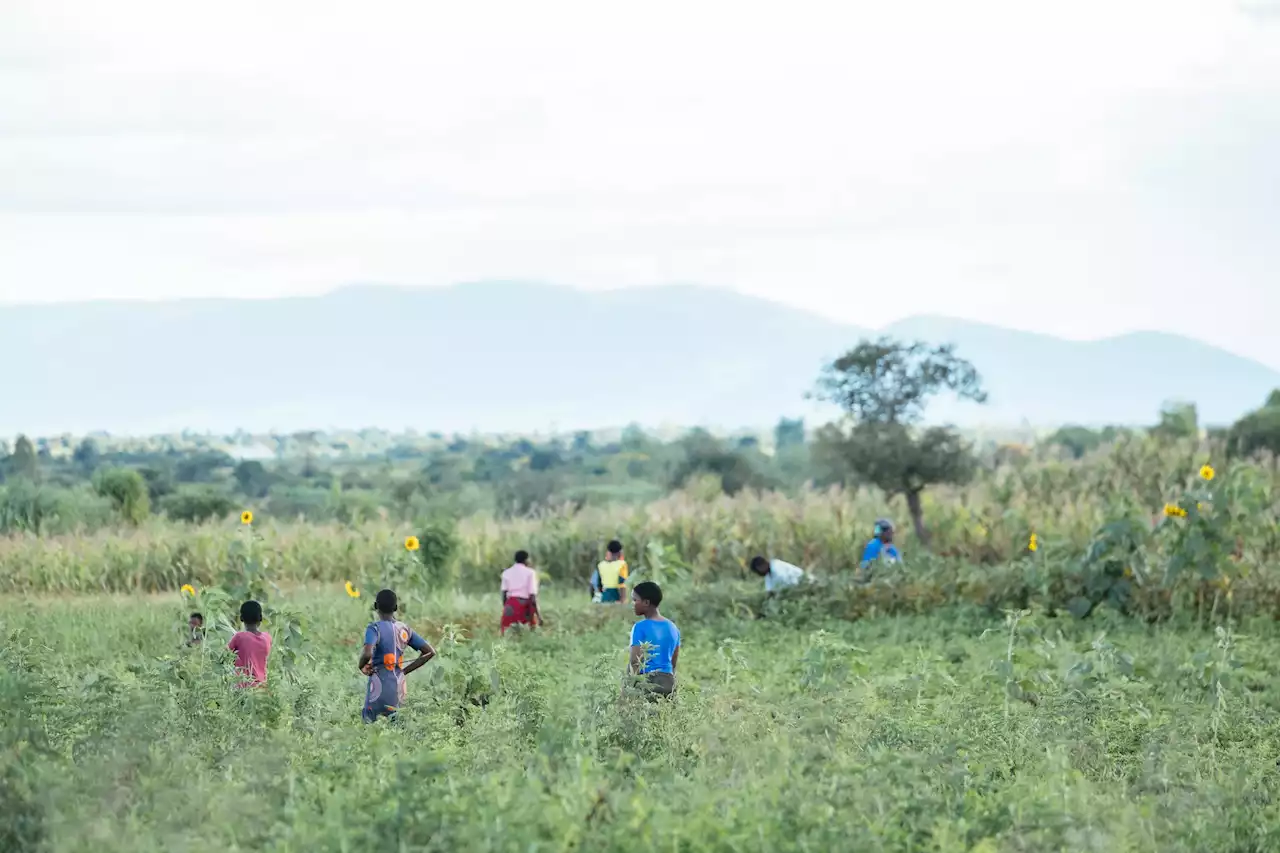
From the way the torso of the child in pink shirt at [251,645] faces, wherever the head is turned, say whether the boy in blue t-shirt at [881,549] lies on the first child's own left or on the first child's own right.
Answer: on the first child's own right

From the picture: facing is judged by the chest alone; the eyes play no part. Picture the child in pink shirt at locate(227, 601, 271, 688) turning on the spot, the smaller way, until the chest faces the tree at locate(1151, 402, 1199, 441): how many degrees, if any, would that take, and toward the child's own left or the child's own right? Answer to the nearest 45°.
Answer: approximately 45° to the child's own right

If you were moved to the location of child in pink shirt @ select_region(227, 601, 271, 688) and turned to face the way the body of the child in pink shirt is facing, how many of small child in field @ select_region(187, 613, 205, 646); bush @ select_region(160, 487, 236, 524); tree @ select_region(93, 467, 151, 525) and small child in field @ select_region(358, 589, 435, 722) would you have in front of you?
3

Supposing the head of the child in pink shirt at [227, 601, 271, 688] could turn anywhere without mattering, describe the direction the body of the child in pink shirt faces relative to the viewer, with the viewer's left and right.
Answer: facing away from the viewer

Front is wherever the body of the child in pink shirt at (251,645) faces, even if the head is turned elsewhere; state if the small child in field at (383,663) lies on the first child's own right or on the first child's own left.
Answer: on the first child's own right

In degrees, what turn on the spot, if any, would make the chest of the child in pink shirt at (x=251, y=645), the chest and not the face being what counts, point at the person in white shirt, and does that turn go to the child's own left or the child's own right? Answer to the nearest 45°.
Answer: approximately 45° to the child's own right

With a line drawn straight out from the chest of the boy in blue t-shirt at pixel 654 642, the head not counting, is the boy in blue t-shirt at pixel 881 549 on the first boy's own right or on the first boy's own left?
on the first boy's own right

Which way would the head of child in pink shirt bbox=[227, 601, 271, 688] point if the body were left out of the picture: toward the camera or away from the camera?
away from the camera
